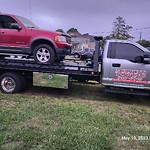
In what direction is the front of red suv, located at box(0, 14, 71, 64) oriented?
to the viewer's right
